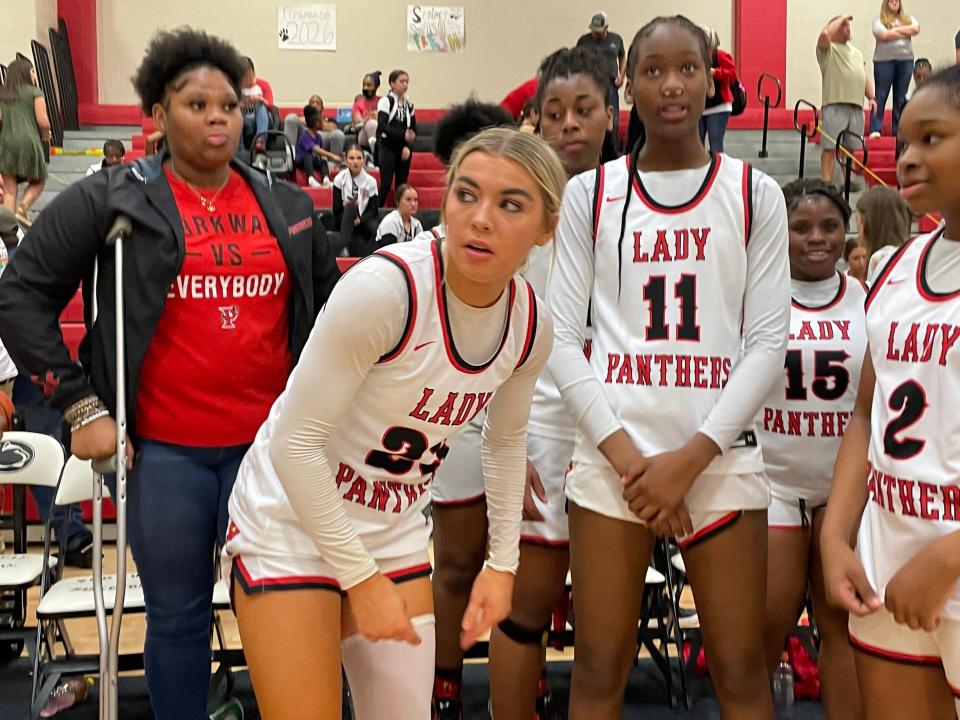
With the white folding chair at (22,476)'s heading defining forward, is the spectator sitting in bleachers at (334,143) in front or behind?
behind

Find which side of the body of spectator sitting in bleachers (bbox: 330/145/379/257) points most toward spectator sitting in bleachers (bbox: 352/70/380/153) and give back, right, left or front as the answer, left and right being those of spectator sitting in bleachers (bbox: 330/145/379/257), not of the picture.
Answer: back

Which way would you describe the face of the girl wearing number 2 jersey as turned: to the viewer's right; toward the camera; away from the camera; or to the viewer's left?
to the viewer's left

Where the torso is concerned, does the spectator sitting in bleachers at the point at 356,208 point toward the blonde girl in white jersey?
yes

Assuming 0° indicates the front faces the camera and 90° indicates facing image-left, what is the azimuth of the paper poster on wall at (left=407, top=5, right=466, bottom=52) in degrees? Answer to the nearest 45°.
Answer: approximately 0°
